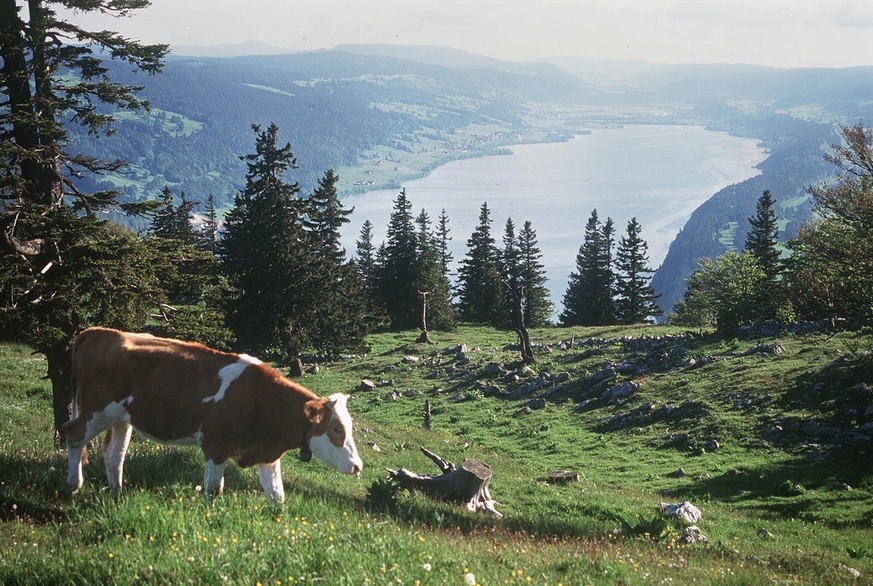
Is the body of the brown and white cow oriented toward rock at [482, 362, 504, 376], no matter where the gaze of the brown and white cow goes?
no

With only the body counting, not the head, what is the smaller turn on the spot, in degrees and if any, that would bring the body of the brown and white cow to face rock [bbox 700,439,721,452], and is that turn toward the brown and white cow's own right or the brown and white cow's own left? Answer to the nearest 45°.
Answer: approximately 45° to the brown and white cow's own left

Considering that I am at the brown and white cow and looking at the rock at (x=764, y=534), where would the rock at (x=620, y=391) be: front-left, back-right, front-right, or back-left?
front-left

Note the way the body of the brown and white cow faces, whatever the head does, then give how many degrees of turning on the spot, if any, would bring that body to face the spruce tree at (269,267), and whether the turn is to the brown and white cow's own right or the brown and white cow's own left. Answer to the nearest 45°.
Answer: approximately 90° to the brown and white cow's own left

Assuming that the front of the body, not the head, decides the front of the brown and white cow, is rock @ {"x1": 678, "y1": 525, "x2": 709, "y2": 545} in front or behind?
in front

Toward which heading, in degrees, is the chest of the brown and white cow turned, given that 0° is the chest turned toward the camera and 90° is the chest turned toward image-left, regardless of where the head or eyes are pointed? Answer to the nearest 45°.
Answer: approximately 270°
